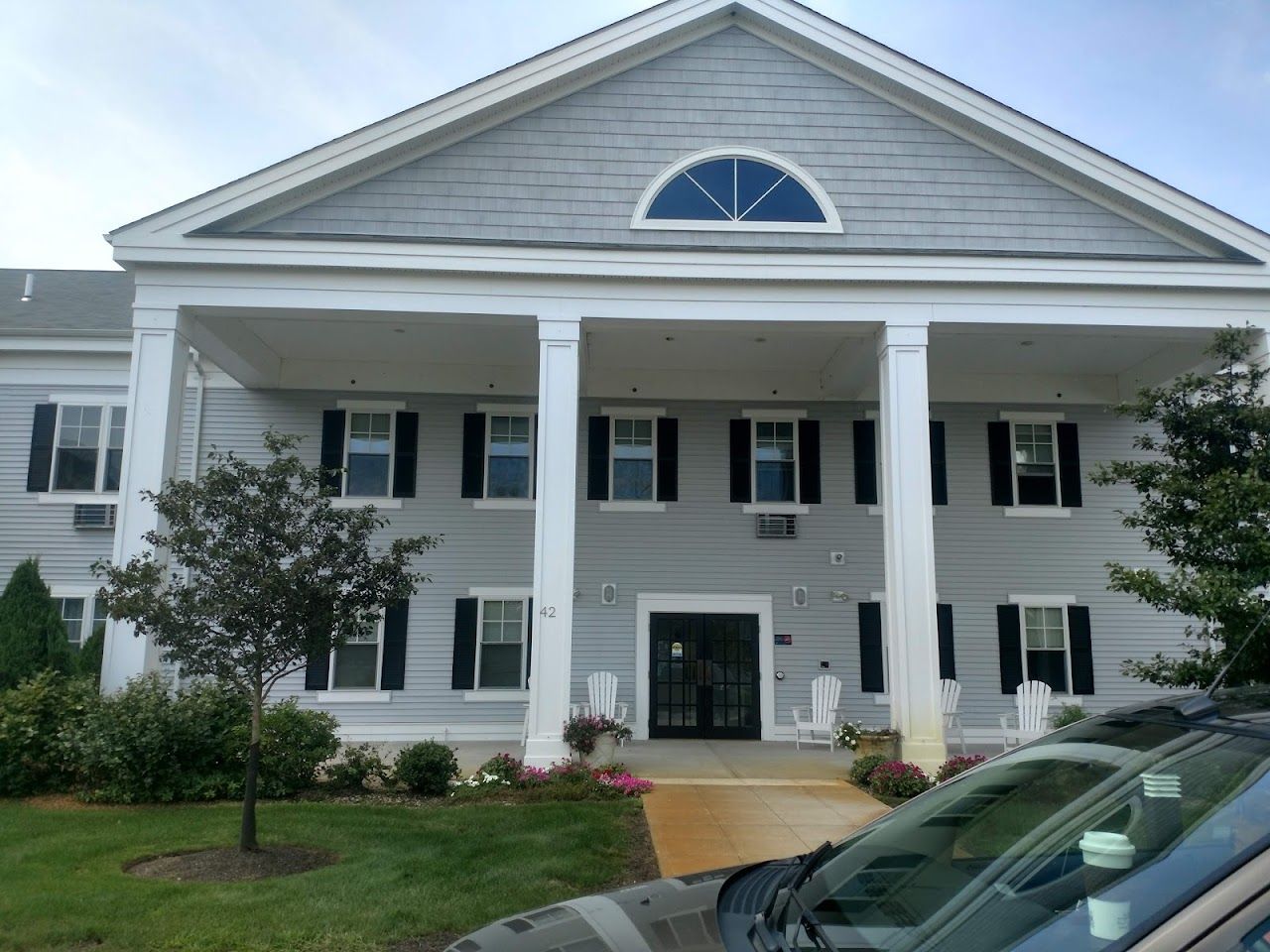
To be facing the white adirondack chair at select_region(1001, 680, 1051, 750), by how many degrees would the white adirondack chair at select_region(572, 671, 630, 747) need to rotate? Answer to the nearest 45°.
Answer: approximately 90° to its left

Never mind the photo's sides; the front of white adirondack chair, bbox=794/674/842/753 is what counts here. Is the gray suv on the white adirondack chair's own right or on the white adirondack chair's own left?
on the white adirondack chair's own left

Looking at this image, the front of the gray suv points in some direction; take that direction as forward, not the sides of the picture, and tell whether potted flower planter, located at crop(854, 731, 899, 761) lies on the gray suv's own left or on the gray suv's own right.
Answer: on the gray suv's own right

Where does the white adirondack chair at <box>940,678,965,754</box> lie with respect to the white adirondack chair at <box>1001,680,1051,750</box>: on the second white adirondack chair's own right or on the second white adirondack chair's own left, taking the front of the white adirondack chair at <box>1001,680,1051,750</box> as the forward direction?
on the second white adirondack chair's own right

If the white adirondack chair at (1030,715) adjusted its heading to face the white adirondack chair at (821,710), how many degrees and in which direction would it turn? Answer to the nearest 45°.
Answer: approximately 45° to its right
